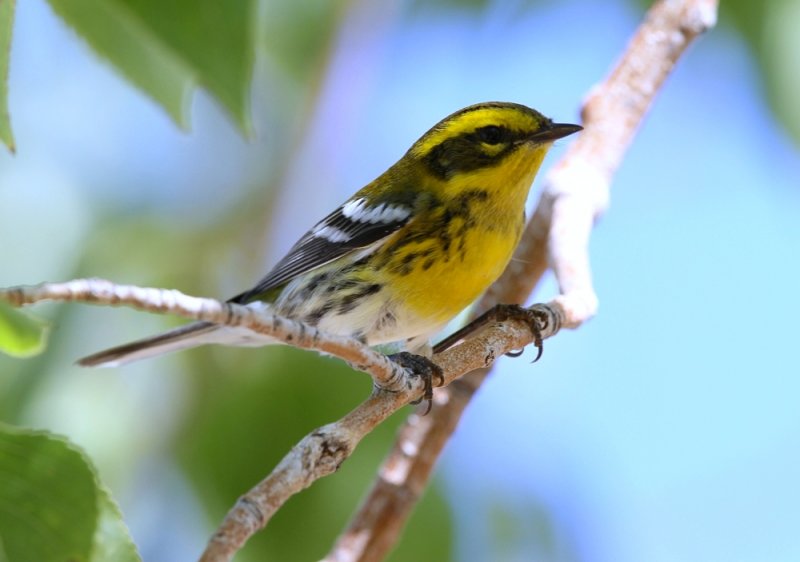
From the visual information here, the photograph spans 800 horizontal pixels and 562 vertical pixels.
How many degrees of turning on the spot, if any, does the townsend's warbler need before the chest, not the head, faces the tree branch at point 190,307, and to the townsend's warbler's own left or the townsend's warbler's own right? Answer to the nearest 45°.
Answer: approximately 90° to the townsend's warbler's own right

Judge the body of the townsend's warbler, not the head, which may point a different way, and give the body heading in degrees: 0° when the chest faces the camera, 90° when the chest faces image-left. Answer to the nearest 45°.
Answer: approximately 270°

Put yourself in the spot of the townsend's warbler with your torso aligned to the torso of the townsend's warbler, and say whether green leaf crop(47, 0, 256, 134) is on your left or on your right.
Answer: on your right
